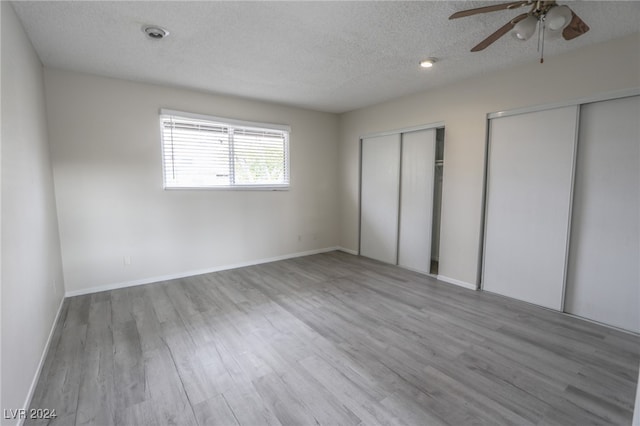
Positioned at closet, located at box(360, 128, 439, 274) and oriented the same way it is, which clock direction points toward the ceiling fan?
The ceiling fan is roughly at 10 o'clock from the closet.

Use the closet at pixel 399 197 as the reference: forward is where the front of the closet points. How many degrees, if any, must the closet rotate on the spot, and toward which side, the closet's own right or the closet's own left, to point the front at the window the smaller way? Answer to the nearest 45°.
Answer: approximately 45° to the closet's own right

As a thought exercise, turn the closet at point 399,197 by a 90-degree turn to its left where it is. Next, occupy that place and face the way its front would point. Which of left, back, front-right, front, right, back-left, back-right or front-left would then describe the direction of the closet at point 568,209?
front

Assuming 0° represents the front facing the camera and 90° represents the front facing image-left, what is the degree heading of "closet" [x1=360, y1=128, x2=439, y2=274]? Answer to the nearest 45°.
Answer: approximately 45°

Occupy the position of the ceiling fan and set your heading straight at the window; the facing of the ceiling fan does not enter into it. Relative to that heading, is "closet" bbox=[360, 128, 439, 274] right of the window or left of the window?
right
